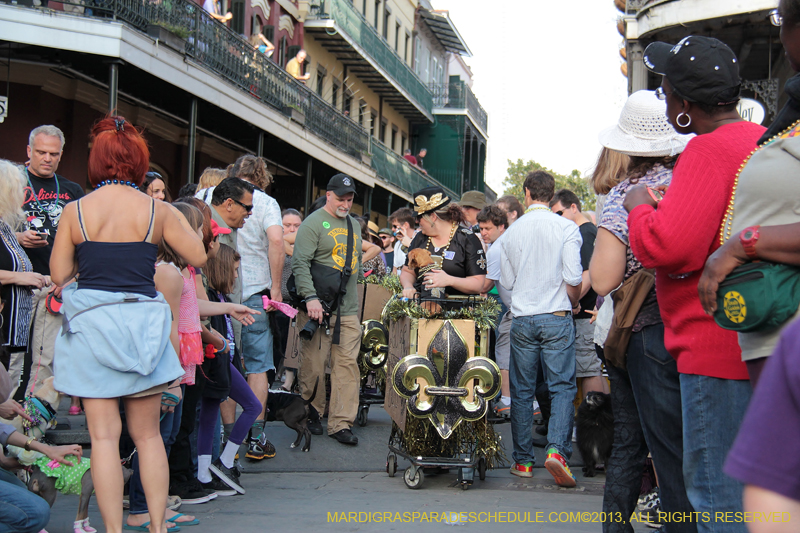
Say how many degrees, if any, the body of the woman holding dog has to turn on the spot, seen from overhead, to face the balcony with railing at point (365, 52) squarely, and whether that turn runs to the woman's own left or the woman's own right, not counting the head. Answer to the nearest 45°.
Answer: approximately 135° to the woman's own right

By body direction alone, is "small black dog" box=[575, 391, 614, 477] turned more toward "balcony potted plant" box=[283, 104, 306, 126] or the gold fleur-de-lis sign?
the gold fleur-de-lis sign

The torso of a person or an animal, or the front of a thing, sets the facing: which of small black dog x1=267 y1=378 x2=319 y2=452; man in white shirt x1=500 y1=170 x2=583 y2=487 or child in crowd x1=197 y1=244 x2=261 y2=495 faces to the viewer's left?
the small black dog

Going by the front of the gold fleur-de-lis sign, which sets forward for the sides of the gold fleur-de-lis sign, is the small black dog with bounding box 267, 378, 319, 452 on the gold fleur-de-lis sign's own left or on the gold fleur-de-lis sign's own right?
on the gold fleur-de-lis sign's own right

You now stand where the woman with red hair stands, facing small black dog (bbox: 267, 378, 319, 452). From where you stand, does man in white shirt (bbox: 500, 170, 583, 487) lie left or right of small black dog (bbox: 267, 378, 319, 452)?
right

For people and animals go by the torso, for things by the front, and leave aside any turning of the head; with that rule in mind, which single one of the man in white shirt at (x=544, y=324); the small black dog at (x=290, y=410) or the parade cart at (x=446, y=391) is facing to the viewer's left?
the small black dog

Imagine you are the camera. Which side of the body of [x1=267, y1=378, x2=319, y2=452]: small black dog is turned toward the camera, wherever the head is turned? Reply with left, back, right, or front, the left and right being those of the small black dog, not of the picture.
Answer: left

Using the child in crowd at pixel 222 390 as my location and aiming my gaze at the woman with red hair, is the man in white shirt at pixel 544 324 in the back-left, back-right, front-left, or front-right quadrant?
back-left

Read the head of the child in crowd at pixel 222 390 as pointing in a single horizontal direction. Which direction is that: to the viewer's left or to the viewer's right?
to the viewer's right

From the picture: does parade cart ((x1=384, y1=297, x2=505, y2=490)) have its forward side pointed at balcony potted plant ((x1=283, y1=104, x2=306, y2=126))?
no

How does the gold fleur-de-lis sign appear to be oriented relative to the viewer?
toward the camera

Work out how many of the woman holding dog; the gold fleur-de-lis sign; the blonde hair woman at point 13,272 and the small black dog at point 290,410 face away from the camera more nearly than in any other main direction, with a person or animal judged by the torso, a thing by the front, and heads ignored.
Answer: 0

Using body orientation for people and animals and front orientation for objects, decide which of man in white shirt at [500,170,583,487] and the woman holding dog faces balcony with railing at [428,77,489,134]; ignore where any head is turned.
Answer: the man in white shirt

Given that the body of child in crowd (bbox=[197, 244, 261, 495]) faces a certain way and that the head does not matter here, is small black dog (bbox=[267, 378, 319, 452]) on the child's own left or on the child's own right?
on the child's own left

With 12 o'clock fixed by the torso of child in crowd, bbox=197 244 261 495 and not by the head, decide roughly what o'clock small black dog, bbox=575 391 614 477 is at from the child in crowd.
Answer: The small black dog is roughly at 12 o'clock from the child in crowd.

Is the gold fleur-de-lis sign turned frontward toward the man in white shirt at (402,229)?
no

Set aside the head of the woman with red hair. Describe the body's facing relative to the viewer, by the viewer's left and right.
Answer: facing away from the viewer

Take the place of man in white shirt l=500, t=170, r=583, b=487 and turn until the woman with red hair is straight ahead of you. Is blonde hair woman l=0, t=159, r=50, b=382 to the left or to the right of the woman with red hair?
right

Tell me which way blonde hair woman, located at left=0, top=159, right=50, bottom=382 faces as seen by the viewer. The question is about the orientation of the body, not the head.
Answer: to the viewer's right
